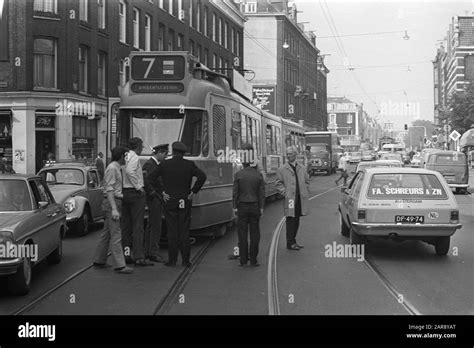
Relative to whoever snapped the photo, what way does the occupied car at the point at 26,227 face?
facing the viewer and to the left of the viewer

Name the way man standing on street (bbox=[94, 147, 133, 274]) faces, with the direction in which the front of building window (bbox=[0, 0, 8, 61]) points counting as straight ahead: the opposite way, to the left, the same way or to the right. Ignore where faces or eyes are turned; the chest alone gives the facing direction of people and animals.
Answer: to the left

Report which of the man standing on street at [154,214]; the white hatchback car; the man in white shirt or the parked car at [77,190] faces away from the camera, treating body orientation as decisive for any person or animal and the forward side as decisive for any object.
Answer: the white hatchback car

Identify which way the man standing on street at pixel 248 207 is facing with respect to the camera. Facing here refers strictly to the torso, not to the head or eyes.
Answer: away from the camera

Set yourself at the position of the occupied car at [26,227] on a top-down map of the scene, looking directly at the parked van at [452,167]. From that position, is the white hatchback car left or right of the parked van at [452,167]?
right

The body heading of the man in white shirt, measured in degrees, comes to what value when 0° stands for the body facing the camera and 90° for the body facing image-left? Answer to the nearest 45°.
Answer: approximately 270°

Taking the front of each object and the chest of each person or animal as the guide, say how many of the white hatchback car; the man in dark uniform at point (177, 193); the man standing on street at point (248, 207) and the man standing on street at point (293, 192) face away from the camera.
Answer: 3

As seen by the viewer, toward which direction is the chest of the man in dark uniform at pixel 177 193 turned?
away from the camera
